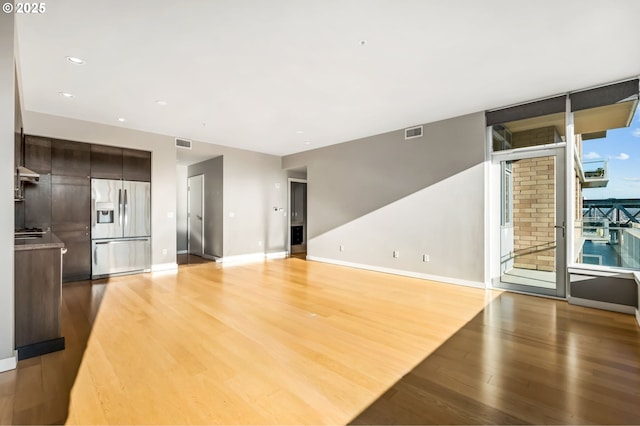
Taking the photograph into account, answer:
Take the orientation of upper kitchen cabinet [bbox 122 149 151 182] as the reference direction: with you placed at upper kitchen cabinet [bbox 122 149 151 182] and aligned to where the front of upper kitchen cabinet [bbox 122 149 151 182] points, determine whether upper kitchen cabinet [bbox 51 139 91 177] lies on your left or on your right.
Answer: on your right

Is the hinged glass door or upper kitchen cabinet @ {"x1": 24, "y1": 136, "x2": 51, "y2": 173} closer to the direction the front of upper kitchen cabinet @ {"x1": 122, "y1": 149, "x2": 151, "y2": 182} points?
the hinged glass door

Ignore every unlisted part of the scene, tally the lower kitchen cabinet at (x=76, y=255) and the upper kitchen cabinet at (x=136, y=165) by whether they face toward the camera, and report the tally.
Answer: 2

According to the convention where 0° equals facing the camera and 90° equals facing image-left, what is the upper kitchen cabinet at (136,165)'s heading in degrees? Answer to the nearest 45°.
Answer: approximately 0°

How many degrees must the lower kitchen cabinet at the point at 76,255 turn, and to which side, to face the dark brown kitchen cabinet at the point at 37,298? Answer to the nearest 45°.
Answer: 0° — it already faces it

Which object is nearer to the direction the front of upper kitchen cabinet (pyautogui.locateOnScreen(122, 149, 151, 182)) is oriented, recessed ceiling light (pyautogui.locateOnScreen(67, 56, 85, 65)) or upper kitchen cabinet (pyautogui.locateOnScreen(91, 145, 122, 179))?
the recessed ceiling light

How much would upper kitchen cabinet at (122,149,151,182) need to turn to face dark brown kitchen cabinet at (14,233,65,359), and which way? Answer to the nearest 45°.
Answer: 0° — it already faces it

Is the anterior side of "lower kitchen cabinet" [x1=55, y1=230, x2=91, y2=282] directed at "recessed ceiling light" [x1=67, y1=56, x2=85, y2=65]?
yes
